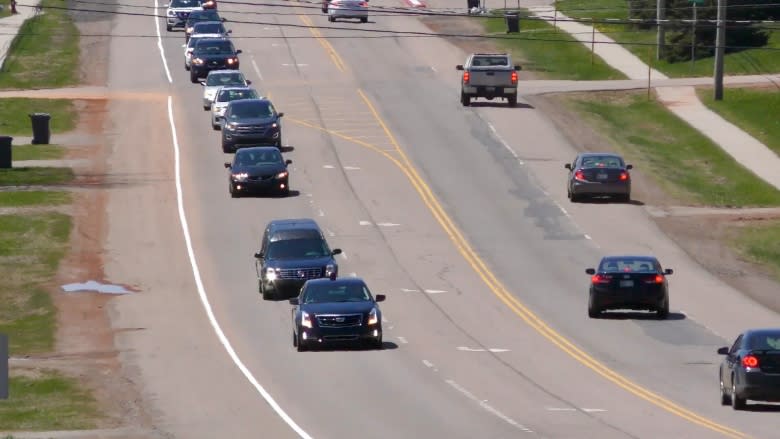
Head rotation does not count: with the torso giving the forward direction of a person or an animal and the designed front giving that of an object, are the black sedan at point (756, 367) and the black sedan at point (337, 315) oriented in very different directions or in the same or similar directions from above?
very different directions

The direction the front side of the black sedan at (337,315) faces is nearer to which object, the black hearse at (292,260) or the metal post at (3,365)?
the metal post

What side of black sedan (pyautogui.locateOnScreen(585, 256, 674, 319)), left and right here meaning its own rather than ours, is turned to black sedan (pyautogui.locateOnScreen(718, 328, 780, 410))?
back

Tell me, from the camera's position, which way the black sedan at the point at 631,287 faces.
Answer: facing away from the viewer

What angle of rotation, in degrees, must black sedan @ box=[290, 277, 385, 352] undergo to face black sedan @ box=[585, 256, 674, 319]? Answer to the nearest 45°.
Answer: approximately 135° to its left

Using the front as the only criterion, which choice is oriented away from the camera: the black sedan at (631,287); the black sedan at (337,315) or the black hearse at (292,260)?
the black sedan at (631,287)

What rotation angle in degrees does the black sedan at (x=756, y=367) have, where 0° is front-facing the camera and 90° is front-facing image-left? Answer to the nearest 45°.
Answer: approximately 180°

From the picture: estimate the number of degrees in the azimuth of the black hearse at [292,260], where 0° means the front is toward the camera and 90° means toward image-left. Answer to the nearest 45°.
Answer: approximately 0°

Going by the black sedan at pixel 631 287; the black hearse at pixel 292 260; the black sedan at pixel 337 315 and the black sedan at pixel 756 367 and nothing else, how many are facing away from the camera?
2

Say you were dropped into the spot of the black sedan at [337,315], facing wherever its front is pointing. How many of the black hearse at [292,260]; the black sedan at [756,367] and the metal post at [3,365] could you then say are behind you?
1
